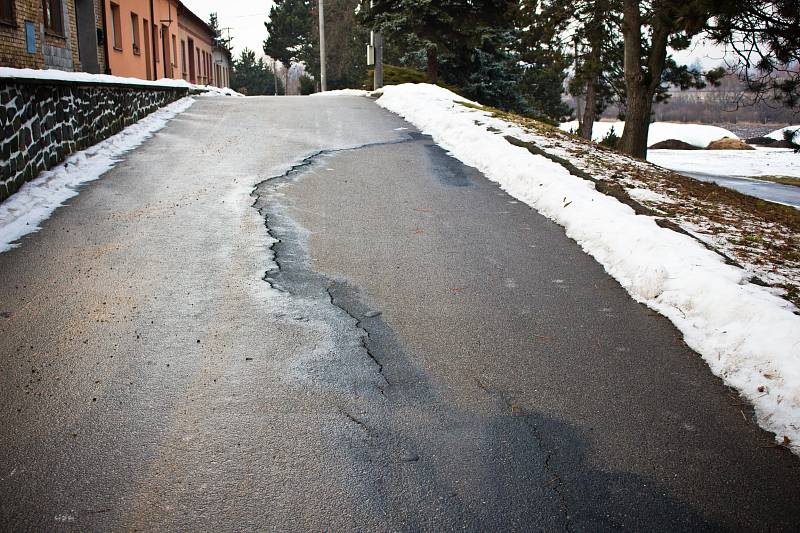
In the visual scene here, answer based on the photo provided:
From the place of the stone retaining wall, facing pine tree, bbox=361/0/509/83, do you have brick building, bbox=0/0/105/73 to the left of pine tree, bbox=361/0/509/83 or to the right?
left

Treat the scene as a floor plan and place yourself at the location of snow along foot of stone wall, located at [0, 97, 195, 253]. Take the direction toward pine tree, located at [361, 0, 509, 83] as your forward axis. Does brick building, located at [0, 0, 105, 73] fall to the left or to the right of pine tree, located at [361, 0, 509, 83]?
left

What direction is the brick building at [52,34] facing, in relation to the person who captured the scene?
facing the viewer and to the right of the viewer

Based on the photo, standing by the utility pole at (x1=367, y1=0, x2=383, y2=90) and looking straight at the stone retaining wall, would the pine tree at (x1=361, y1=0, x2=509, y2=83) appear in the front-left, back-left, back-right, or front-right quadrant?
back-left

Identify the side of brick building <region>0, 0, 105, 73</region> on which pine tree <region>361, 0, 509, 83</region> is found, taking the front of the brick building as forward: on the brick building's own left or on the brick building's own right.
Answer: on the brick building's own left

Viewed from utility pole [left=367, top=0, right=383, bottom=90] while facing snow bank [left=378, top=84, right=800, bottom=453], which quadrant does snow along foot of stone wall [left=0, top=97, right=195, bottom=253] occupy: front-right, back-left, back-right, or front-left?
front-right

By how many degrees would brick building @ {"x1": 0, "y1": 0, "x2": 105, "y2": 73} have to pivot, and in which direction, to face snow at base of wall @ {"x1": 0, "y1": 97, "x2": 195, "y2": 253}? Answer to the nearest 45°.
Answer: approximately 45° to its right

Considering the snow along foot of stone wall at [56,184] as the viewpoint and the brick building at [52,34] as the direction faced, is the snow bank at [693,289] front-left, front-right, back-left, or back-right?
back-right

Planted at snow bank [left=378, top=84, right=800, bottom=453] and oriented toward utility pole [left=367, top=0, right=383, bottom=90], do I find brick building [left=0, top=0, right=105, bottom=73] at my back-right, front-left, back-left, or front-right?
front-left

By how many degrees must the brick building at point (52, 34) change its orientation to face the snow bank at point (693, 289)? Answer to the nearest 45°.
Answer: approximately 45° to its right

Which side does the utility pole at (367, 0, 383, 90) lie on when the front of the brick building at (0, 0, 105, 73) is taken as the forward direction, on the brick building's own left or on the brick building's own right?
on the brick building's own left

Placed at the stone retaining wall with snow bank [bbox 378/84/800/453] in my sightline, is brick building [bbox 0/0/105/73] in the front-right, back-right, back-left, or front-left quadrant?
back-left
